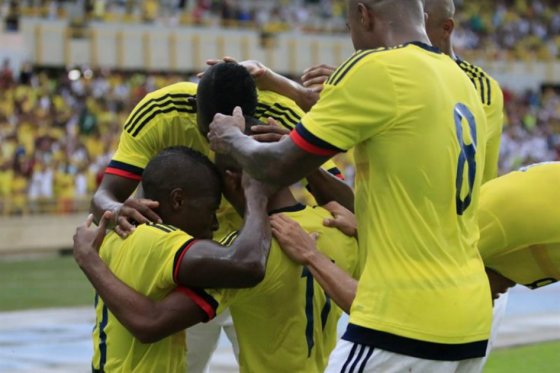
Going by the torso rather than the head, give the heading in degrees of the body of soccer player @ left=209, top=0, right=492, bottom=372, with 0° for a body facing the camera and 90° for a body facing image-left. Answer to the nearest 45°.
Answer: approximately 135°

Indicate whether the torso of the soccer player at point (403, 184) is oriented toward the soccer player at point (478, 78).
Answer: no

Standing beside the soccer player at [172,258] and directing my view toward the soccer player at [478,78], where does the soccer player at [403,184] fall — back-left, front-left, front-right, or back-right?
front-right

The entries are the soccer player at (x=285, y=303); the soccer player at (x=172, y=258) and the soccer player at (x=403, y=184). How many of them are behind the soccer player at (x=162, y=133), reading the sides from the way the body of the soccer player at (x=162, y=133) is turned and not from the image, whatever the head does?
0

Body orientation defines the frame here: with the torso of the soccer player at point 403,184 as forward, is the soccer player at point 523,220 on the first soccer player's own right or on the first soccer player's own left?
on the first soccer player's own right

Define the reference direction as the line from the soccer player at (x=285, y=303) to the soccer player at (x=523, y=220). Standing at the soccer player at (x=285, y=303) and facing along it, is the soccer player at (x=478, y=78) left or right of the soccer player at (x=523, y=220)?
left
